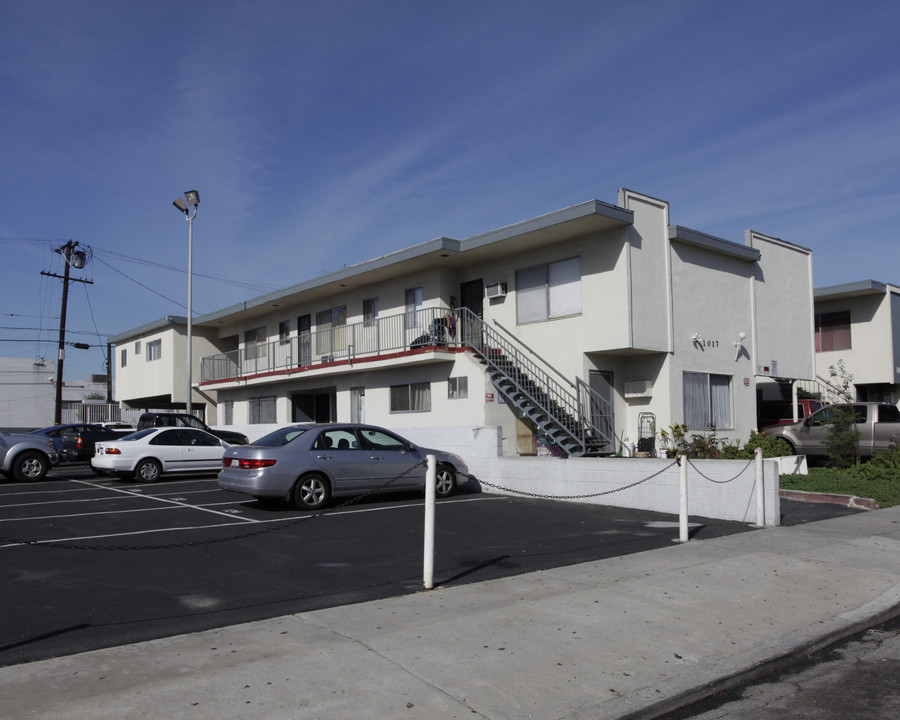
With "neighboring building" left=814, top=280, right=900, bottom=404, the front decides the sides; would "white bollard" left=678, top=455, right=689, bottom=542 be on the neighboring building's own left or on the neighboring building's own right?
on the neighboring building's own right

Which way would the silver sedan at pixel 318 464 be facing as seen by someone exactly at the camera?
facing away from the viewer and to the right of the viewer

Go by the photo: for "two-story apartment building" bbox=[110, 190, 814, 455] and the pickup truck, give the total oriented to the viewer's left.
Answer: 1

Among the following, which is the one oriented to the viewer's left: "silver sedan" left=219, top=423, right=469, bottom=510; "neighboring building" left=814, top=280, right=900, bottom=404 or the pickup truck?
the pickup truck

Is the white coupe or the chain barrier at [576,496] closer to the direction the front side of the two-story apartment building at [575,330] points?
the chain barrier

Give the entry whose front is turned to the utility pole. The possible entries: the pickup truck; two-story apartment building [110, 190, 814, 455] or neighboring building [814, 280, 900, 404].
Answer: the pickup truck

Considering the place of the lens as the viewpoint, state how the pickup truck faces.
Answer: facing to the left of the viewer

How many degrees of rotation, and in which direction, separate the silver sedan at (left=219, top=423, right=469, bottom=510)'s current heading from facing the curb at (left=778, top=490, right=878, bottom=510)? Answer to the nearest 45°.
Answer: approximately 45° to its right

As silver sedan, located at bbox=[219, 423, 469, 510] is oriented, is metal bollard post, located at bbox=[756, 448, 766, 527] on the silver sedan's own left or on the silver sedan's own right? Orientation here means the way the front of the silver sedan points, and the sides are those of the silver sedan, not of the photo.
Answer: on the silver sedan's own right
